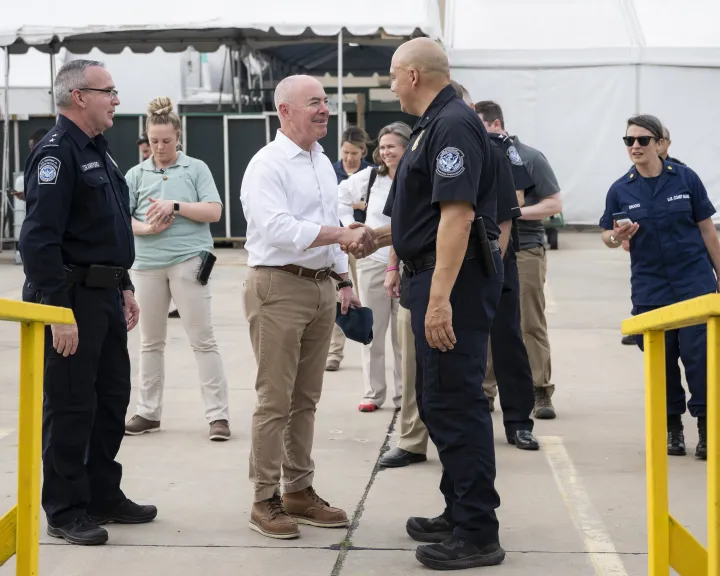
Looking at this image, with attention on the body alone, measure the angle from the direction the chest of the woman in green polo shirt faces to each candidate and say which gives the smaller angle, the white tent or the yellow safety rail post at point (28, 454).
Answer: the yellow safety rail post

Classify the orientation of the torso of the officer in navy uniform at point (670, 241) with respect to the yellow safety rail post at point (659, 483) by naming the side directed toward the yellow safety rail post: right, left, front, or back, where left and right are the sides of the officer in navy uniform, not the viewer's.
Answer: front

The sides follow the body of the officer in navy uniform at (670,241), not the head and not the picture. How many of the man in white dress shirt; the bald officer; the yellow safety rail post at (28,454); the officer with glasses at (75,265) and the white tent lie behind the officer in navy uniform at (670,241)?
1

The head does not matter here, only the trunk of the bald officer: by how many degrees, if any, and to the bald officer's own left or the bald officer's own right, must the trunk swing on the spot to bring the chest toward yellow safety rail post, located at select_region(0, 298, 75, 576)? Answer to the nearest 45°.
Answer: approximately 45° to the bald officer's own left

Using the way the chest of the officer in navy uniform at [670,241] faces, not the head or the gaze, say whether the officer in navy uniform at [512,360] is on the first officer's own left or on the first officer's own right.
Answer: on the first officer's own right

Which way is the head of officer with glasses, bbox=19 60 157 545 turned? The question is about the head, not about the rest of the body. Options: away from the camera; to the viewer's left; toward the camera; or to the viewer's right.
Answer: to the viewer's right

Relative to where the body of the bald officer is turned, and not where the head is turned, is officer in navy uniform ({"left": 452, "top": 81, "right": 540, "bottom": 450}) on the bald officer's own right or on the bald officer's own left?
on the bald officer's own right

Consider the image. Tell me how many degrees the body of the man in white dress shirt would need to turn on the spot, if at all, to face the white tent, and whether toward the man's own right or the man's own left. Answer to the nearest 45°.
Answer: approximately 135° to the man's own left

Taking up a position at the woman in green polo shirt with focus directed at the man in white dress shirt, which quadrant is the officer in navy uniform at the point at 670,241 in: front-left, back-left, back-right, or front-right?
front-left

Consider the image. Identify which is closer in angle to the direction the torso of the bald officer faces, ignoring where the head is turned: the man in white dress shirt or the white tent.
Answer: the man in white dress shirt

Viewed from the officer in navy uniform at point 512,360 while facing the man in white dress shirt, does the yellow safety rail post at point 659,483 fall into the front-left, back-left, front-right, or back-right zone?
front-left

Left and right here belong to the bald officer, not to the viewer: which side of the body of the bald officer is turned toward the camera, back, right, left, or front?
left

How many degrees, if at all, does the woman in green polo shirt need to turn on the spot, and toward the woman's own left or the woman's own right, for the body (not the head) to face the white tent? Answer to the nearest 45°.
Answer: approximately 135° to the woman's own left

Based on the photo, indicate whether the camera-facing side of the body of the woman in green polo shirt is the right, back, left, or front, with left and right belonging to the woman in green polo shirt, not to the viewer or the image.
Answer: front

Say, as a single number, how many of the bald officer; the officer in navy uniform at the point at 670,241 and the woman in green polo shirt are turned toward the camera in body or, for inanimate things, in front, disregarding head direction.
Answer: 2

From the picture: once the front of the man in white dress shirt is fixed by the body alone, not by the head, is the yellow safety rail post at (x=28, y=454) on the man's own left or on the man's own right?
on the man's own right

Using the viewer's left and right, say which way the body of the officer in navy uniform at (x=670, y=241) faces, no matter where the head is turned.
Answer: facing the viewer

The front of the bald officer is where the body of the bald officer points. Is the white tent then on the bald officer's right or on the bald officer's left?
on the bald officer's right

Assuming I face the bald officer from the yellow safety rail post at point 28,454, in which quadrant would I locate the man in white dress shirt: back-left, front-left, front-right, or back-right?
front-left
